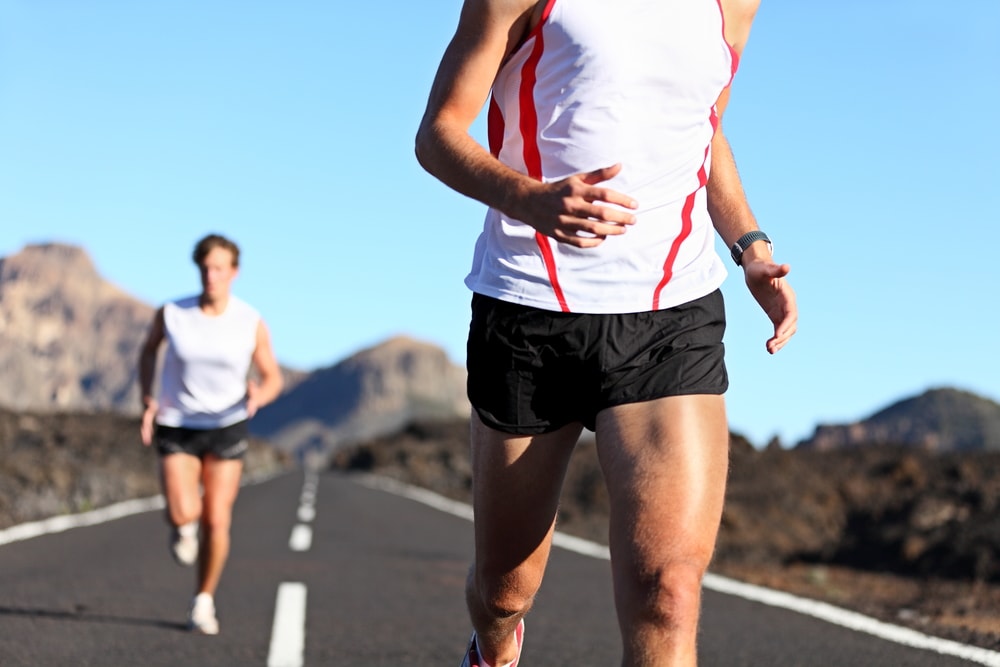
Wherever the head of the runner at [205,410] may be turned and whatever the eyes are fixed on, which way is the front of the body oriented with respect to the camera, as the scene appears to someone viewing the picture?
toward the camera

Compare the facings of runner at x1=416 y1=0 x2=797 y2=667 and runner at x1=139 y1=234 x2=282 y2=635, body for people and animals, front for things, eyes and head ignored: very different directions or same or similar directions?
same or similar directions

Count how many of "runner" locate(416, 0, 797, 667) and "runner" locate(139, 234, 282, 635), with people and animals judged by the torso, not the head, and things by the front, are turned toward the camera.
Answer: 2

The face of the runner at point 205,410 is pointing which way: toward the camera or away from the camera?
toward the camera

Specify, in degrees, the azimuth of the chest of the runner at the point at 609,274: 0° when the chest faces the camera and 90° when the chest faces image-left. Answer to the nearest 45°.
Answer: approximately 0°

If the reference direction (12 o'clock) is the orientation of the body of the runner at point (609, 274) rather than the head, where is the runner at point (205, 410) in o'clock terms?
the runner at point (205, 410) is roughly at 5 o'clock from the runner at point (609, 274).

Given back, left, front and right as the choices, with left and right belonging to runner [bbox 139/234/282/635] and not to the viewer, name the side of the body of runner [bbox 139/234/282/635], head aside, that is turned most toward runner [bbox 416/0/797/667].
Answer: front
